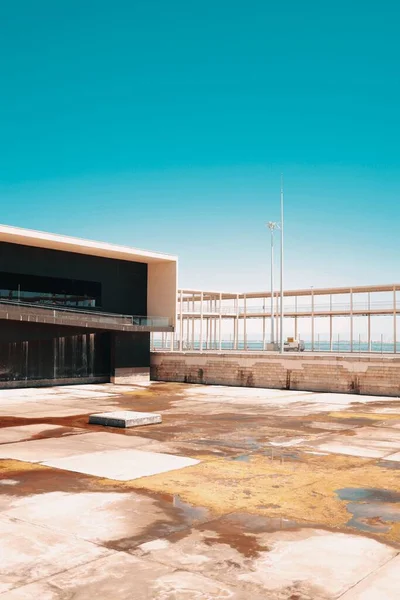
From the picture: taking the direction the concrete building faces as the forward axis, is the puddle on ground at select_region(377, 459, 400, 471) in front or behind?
in front

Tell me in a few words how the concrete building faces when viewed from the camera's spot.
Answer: facing the viewer and to the right of the viewer

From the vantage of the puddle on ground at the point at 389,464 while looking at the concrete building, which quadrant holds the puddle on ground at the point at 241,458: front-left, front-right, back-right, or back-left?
front-left

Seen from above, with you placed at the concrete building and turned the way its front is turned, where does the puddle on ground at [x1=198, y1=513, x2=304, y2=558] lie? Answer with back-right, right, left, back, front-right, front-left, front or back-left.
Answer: front-right

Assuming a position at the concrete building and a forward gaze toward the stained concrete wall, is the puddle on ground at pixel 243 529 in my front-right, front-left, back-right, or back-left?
front-right

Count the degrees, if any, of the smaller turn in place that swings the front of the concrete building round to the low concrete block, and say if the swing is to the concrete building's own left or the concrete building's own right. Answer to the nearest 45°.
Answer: approximately 45° to the concrete building's own right

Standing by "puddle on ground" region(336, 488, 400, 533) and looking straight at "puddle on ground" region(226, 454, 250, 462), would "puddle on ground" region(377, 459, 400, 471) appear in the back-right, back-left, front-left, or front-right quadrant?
front-right

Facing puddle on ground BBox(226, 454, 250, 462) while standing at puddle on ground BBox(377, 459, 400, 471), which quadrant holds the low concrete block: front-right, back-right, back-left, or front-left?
front-right

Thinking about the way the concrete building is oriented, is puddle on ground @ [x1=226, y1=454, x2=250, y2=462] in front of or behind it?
in front
